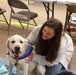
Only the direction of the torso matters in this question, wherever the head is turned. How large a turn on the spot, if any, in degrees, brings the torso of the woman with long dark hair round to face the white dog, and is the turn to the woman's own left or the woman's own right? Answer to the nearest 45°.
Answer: approximately 45° to the woman's own right

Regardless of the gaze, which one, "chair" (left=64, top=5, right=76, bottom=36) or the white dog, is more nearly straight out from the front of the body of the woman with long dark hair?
the white dog

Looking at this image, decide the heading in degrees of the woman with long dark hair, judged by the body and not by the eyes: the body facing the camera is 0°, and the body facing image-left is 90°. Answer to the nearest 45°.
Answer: approximately 45°

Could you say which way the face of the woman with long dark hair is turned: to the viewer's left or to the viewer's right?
to the viewer's left

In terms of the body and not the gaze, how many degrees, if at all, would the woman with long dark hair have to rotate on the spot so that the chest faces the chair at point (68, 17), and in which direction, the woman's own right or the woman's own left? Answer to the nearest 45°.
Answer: approximately 135° to the woman's own right
